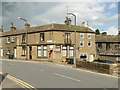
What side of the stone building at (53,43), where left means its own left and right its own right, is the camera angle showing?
front
